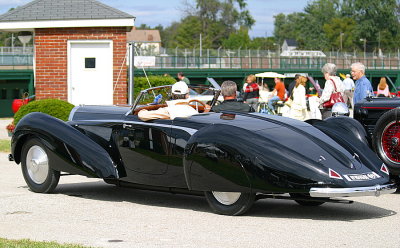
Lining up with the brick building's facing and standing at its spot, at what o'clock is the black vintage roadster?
The black vintage roadster is roughly at 12 o'clock from the brick building.

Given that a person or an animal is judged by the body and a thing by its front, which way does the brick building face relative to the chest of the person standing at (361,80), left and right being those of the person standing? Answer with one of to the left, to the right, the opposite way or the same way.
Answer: to the left

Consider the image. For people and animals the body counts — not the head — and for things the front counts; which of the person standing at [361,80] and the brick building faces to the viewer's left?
the person standing

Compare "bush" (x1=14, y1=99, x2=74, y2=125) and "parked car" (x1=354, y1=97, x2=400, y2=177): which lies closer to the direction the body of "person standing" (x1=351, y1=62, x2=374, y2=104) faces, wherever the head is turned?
the bush

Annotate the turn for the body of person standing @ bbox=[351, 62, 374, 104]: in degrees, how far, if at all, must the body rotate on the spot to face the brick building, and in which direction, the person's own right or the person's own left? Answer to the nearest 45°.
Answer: approximately 45° to the person's own right

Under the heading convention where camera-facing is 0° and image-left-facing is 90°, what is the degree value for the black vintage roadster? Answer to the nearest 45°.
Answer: approximately 135°

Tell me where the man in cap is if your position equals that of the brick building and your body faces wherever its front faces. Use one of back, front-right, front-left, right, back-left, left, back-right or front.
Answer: front

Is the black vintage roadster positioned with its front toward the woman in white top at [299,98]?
no

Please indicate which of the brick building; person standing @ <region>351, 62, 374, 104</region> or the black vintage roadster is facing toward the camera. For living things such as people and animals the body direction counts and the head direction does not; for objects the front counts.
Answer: the brick building

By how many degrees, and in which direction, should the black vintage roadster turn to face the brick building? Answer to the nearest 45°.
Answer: approximately 45° to its right

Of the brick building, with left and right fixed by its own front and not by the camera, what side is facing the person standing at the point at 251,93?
left

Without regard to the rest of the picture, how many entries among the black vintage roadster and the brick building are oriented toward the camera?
1

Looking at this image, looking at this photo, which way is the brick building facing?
toward the camera

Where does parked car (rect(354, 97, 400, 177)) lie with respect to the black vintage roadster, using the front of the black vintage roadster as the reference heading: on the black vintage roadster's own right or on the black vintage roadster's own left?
on the black vintage roadster's own right

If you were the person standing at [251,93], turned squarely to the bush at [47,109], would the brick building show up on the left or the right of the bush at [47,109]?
right

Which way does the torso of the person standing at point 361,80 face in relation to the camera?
to the viewer's left
